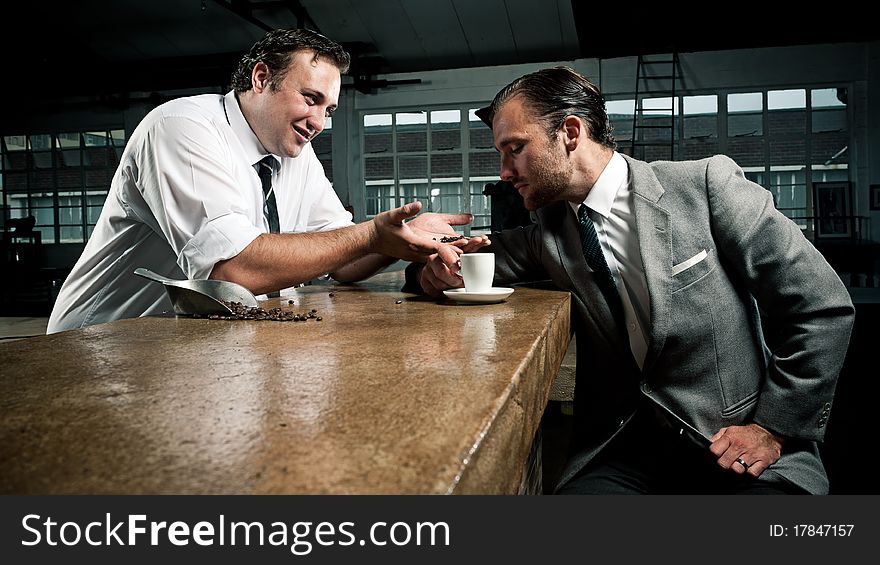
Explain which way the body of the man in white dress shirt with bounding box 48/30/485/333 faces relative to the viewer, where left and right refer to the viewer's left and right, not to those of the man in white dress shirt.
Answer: facing the viewer and to the right of the viewer

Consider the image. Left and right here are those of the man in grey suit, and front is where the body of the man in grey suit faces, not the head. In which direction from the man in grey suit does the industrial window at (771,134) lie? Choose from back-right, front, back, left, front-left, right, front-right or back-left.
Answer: back-right

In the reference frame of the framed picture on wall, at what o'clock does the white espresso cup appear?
The white espresso cup is roughly at 12 o'clock from the framed picture on wall.

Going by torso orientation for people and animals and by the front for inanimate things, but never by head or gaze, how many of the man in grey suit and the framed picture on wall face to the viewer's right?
0

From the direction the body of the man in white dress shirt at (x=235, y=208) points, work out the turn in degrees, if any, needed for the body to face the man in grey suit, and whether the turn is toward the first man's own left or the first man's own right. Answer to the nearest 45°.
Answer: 0° — they already face them

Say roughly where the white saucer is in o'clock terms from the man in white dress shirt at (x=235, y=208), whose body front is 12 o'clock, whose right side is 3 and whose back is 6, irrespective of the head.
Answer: The white saucer is roughly at 12 o'clock from the man in white dress shirt.

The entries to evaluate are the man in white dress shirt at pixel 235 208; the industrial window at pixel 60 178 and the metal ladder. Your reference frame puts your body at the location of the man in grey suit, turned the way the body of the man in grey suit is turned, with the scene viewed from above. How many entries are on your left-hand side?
0

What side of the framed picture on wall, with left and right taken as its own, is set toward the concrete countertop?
front

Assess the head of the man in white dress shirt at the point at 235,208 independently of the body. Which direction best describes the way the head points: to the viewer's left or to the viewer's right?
to the viewer's right

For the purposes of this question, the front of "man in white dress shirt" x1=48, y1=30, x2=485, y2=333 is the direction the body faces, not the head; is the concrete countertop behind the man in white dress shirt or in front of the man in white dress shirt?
in front

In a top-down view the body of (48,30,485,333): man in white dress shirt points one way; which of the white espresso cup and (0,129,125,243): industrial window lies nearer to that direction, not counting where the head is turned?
the white espresso cup

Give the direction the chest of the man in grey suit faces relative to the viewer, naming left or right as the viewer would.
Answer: facing the viewer and to the left of the viewer

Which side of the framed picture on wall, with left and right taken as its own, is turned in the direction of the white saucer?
front

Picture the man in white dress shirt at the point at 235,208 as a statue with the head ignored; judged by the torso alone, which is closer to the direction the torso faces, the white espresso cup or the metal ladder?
the white espresso cup

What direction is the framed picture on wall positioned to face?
toward the camera

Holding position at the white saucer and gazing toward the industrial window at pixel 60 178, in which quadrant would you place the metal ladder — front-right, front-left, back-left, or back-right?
front-right

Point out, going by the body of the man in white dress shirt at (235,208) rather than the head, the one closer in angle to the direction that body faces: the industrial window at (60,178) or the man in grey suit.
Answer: the man in grey suit

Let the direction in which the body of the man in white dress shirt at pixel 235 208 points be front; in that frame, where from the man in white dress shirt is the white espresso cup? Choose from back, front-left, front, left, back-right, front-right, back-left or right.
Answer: front
